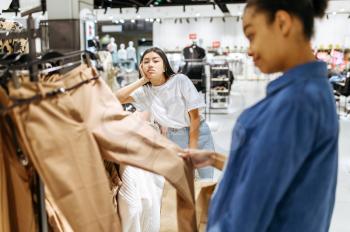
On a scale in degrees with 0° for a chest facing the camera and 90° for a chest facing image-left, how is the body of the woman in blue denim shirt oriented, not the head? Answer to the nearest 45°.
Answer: approximately 90°

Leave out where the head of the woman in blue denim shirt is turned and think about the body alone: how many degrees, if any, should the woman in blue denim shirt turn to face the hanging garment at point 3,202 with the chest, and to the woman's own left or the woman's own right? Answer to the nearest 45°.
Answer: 0° — they already face it

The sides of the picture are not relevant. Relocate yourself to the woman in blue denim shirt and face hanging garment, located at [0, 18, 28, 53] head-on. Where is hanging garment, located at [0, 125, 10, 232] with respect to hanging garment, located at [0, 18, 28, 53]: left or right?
left

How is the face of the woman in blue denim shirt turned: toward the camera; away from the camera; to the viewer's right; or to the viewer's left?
to the viewer's left

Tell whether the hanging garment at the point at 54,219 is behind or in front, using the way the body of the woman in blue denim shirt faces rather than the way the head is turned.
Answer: in front

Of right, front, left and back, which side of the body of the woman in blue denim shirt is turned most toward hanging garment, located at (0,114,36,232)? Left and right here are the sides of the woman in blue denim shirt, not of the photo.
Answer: front

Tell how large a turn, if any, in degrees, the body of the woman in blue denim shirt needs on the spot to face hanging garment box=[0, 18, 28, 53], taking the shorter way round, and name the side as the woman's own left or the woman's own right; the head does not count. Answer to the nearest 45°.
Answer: approximately 45° to the woman's own right

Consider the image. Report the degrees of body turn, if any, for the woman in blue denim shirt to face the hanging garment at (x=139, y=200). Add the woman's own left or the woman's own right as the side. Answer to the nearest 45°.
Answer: approximately 45° to the woman's own right
